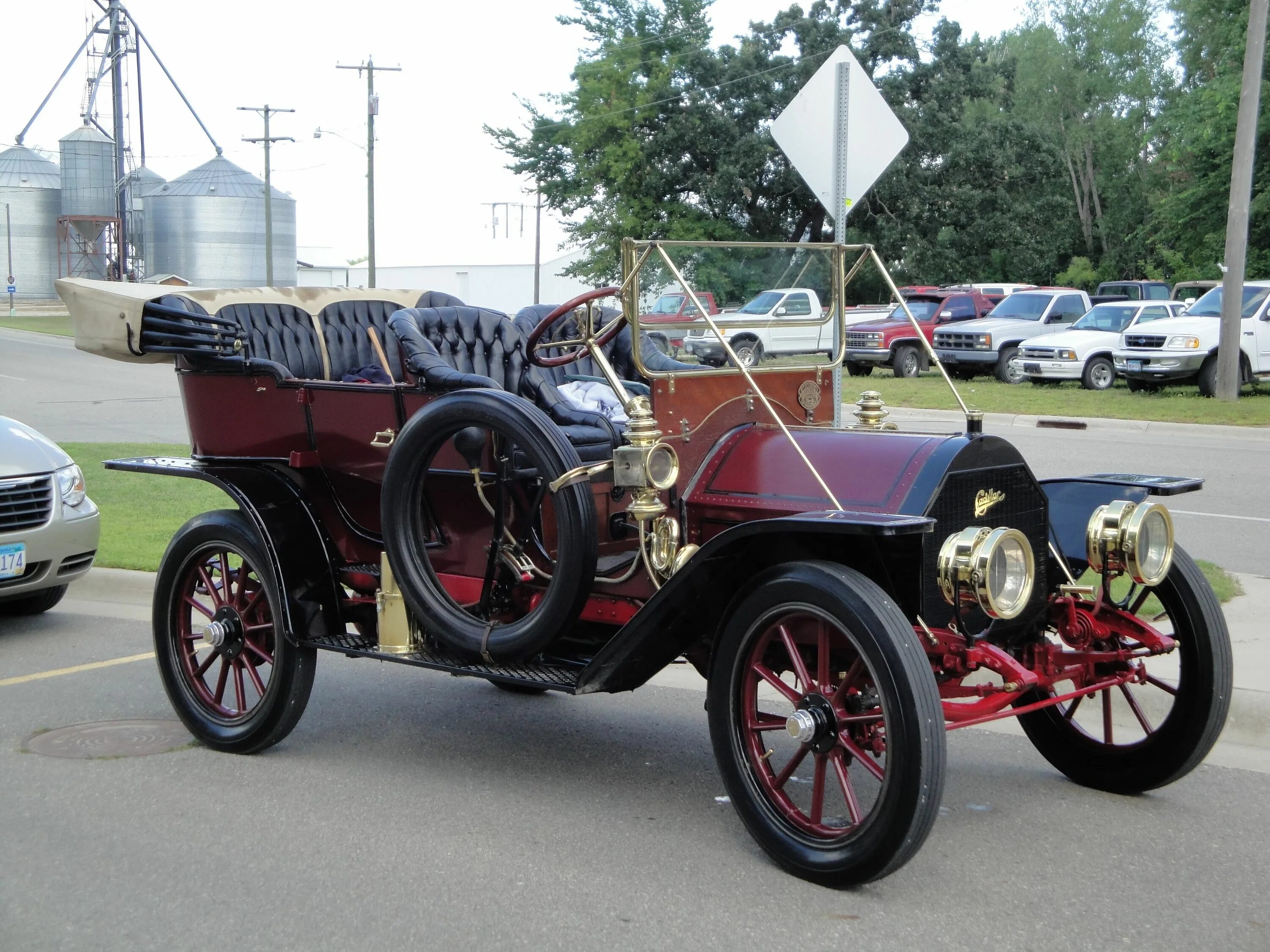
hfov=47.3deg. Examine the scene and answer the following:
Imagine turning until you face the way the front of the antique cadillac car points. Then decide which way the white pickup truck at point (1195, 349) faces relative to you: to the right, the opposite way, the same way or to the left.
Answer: to the right

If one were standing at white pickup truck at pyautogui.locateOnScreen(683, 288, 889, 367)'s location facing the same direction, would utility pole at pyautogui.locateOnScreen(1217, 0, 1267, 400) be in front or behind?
behind

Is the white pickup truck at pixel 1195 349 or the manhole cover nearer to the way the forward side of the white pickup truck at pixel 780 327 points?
the manhole cover

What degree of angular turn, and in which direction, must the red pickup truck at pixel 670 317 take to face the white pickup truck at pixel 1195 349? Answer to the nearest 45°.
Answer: approximately 90° to its left

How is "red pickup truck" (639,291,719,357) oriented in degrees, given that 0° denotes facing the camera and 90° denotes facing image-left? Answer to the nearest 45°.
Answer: approximately 45°

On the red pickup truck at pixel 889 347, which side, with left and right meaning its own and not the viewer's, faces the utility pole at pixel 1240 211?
left

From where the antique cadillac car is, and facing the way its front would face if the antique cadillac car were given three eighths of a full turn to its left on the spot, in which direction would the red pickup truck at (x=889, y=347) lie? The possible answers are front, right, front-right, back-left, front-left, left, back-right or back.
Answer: front

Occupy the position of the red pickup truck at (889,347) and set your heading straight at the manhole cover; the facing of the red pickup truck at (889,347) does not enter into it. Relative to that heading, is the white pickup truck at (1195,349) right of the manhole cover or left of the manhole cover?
left

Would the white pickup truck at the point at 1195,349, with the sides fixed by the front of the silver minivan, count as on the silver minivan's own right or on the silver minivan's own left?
on the silver minivan's own left
